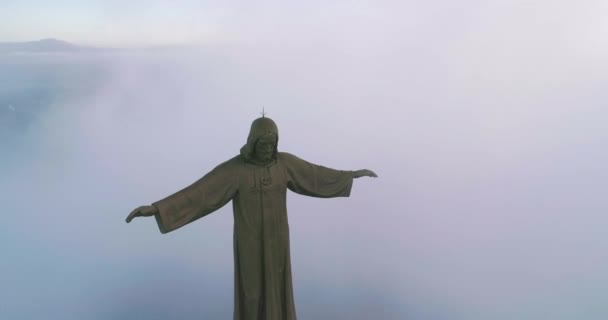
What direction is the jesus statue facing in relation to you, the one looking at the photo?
facing the viewer and to the right of the viewer
